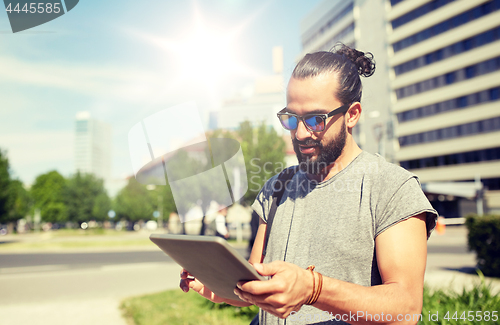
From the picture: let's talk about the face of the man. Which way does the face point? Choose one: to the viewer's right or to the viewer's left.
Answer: to the viewer's left

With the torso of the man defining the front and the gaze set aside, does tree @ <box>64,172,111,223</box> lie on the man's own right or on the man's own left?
on the man's own right

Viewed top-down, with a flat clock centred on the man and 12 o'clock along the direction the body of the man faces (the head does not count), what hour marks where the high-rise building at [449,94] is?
The high-rise building is roughly at 5 o'clock from the man.

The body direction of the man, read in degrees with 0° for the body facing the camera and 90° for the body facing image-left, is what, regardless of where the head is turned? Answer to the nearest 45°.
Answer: approximately 45°

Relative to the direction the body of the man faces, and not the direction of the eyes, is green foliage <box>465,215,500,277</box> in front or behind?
behind

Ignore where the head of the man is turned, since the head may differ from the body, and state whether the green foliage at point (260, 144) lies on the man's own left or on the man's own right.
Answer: on the man's own right
